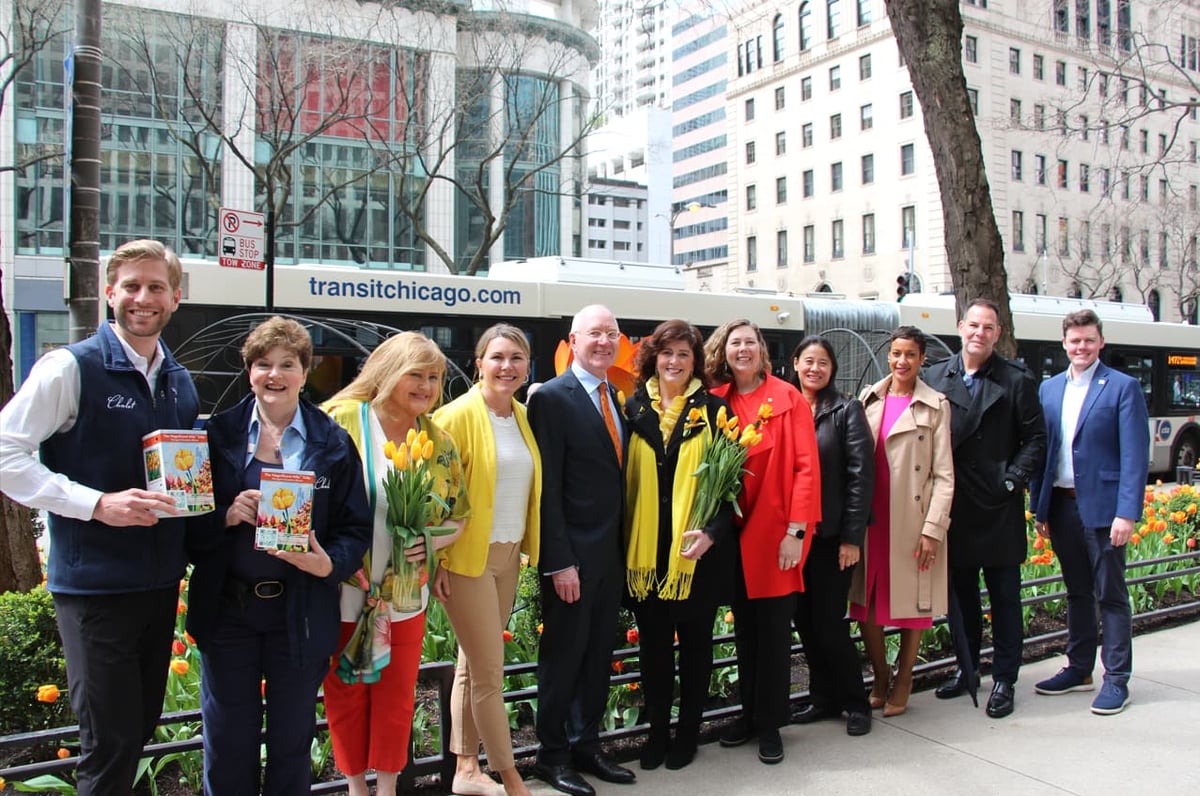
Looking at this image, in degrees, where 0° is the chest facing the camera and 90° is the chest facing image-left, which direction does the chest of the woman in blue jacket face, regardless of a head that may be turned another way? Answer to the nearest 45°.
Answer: approximately 0°

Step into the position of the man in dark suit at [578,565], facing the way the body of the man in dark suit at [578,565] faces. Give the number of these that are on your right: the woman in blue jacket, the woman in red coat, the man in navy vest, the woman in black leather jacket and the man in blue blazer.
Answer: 2

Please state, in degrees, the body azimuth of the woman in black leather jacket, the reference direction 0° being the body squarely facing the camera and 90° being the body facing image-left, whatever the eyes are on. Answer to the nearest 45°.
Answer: approximately 45°

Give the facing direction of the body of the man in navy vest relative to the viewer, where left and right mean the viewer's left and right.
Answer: facing the viewer and to the right of the viewer

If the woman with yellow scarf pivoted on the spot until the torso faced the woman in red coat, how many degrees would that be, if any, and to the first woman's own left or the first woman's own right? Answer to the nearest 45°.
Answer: approximately 90° to the first woman's own left

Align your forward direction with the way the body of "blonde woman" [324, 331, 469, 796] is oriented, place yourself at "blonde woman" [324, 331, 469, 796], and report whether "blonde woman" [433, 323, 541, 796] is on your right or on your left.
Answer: on your left
